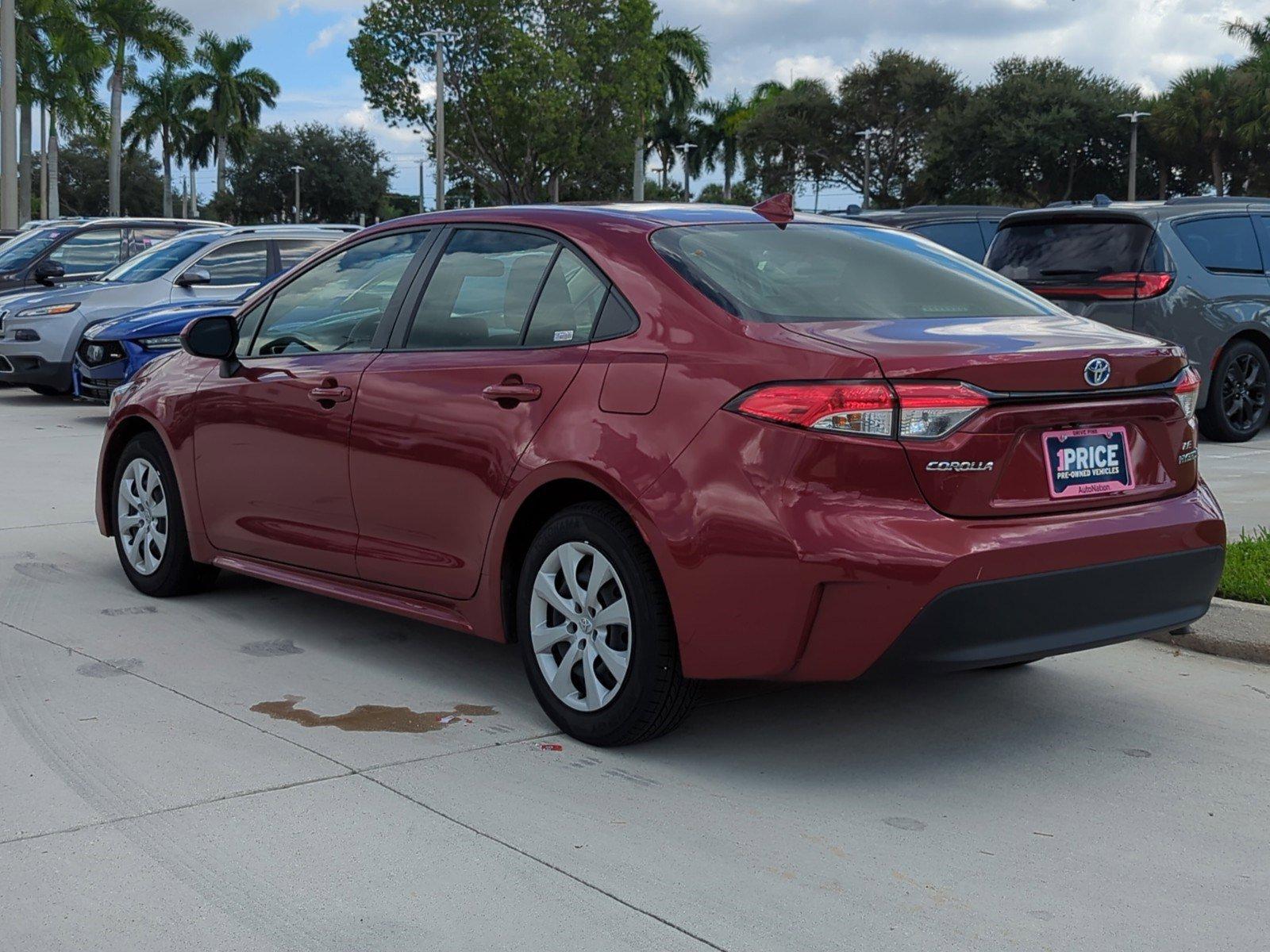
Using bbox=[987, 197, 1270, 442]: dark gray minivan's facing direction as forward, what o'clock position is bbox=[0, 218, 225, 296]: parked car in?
The parked car is roughly at 8 o'clock from the dark gray minivan.

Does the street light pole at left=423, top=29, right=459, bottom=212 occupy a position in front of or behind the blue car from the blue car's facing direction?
behind

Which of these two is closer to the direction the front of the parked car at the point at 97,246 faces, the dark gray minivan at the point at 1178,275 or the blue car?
the blue car

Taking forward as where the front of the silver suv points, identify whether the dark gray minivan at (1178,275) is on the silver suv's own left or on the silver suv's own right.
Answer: on the silver suv's own left

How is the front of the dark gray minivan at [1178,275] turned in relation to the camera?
facing away from the viewer and to the right of the viewer

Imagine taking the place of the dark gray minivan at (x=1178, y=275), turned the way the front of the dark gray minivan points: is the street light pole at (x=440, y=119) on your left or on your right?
on your left

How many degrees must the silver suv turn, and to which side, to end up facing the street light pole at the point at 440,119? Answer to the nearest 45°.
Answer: approximately 135° to its right

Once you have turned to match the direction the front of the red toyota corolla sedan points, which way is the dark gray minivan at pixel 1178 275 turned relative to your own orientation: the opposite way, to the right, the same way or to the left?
to the right

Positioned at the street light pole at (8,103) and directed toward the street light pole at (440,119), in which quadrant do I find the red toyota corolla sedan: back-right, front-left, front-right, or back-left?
back-right

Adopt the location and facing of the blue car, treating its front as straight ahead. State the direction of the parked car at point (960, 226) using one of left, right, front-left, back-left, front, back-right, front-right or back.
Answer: back-left

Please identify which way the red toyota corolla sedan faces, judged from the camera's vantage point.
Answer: facing away from the viewer and to the left of the viewer
